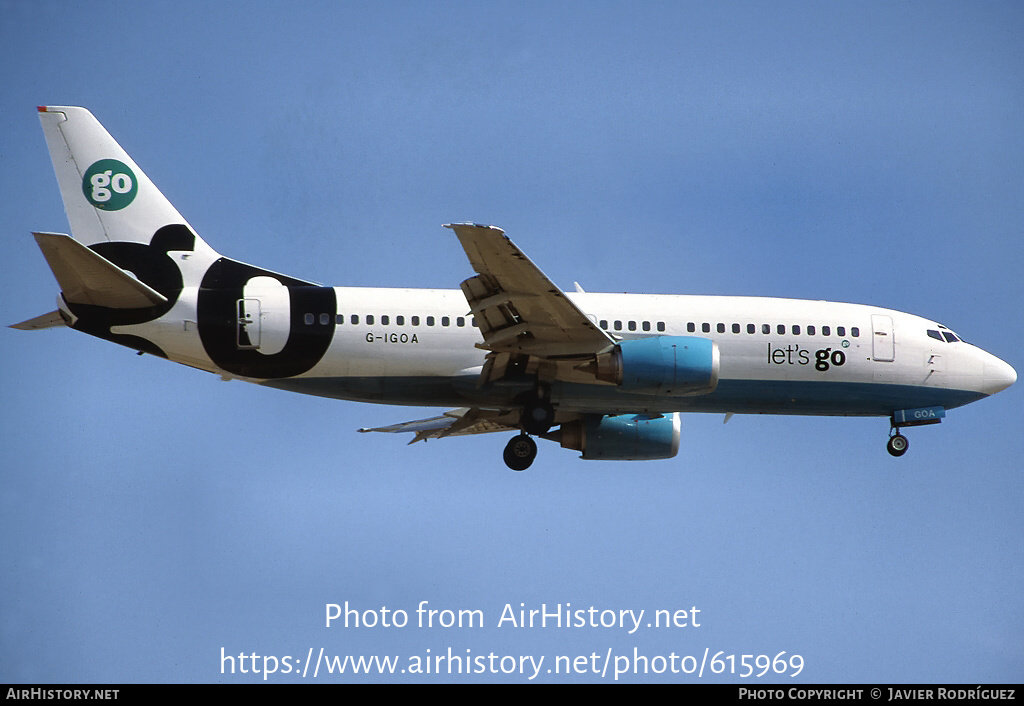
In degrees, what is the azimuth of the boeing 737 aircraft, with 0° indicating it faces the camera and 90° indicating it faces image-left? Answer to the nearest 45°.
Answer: approximately 270°
